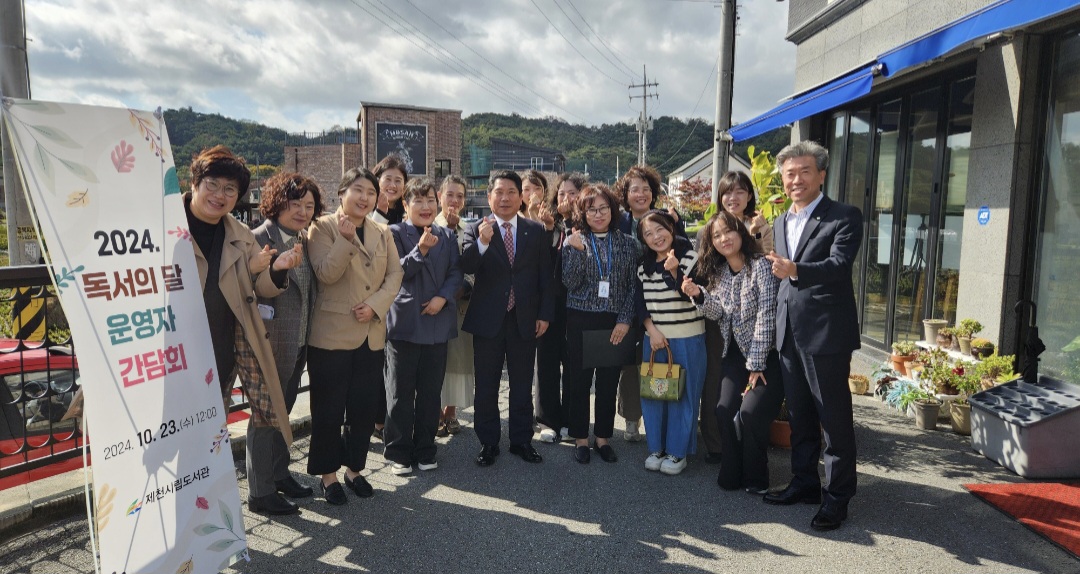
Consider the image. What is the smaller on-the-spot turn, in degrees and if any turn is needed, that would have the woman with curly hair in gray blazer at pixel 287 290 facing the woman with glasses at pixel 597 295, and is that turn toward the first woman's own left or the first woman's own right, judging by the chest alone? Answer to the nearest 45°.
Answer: approximately 45° to the first woman's own left

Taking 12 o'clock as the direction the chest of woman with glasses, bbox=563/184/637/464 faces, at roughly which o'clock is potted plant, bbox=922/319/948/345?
The potted plant is roughly at 8 o'clock from the woman with glasses.

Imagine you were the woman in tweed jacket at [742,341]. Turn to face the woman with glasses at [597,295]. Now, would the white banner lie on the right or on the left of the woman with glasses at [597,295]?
left

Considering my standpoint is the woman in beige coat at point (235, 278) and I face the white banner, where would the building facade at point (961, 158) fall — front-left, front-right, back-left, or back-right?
back-left

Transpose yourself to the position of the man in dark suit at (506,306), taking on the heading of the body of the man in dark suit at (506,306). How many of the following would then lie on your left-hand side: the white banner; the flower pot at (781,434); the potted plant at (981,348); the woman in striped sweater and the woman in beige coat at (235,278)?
3

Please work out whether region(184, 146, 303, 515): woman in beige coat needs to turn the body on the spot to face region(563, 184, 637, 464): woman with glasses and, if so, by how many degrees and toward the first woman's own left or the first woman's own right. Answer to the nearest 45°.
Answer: approximately 45° to the first woman's own left

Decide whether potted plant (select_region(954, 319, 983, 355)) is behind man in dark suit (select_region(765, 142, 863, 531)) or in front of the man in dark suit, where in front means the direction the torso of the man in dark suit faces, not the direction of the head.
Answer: behind

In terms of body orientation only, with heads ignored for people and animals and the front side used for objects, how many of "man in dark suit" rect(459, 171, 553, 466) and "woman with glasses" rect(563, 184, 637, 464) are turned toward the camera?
2
